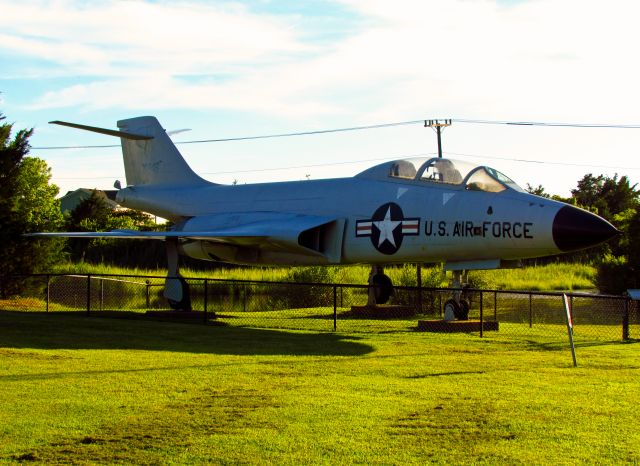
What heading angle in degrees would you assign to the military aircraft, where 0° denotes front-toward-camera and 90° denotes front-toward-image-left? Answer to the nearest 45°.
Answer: approximately 315°

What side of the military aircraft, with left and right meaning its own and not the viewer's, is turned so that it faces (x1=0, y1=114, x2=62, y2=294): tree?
back
